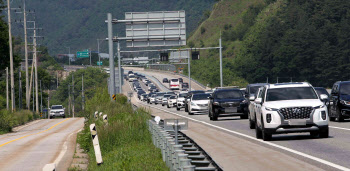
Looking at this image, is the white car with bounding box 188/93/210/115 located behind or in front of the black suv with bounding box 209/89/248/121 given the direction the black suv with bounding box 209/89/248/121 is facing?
behind

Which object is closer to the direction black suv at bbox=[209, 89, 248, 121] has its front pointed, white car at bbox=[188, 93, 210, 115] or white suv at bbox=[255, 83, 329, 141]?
the white suv

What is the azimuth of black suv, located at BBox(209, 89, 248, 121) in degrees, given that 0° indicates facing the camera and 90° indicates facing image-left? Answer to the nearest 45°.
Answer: approximately 0°

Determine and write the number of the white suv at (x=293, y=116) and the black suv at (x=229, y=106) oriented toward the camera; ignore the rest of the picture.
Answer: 2

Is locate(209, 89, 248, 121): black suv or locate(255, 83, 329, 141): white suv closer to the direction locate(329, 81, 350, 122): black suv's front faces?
the white suv

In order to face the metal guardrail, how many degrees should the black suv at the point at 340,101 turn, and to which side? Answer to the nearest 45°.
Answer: approximately 45° to its right

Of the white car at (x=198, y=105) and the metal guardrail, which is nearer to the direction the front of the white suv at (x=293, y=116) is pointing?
the metal guardrail

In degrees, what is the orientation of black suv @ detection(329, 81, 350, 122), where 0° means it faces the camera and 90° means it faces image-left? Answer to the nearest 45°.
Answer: approximately 315°

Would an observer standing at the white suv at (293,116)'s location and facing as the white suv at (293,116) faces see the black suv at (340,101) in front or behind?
behind

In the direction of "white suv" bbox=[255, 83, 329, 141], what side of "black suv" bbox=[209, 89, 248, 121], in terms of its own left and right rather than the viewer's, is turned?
front
